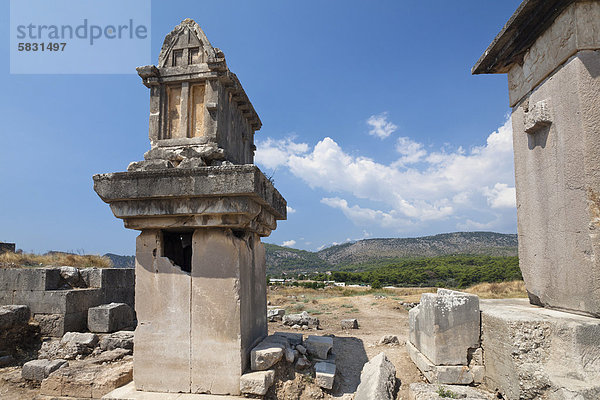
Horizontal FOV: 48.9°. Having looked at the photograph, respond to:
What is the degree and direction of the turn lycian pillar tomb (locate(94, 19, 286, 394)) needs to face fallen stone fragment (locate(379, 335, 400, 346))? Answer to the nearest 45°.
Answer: approximately 135° to its left

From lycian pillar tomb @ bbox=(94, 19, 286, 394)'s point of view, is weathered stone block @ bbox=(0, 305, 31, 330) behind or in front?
behind

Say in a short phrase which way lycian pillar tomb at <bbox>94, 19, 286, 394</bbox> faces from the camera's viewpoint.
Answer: facing the viewer

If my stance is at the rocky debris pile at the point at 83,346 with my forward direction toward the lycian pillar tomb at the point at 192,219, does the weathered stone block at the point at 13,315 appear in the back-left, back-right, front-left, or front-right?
back-right

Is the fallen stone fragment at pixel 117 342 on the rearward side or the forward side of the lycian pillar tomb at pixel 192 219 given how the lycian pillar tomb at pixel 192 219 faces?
on the rearward side

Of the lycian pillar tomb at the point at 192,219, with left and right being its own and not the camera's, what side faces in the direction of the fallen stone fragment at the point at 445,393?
left
